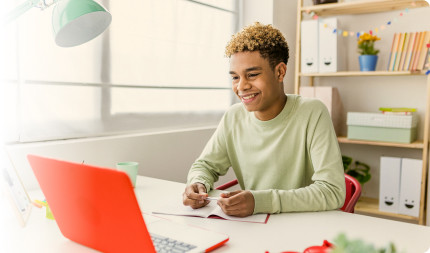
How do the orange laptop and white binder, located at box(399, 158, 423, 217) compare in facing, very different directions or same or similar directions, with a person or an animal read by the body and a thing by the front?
very different directions

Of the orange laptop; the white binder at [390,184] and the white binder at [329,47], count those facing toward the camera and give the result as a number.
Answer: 2

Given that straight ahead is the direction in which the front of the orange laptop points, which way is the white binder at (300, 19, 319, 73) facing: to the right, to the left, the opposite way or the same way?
the opposite way

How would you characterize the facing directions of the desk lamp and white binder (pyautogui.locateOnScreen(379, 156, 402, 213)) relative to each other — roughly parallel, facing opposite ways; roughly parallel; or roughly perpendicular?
roughly perpendicular

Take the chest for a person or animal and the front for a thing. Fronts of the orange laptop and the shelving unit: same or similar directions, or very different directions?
very different directions

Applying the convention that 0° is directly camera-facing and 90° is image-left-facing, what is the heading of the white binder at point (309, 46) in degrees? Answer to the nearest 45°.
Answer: approximately 0°

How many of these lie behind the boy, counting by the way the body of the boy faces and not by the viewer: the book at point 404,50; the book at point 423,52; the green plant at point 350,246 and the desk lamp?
2

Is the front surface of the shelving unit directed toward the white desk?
yes
